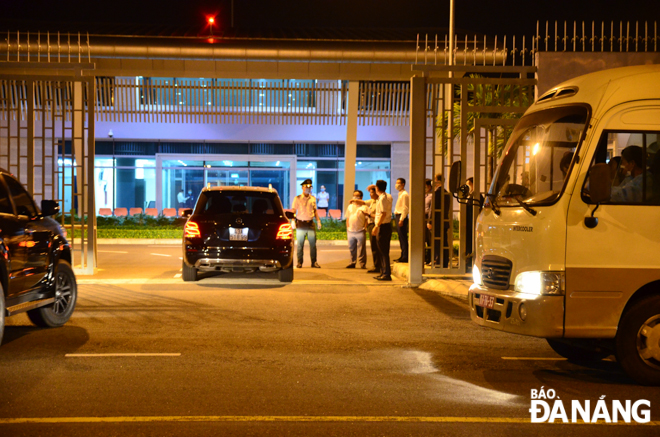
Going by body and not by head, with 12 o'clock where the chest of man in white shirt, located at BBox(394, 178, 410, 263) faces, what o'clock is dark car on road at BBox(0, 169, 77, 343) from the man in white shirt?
The dark car on road is roughly at 10 o'clock from the man in white shirt.

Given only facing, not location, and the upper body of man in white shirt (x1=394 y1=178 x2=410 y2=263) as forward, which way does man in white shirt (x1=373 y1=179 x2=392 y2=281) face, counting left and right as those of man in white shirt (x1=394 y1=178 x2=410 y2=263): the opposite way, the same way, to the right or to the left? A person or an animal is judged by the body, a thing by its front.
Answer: the same way

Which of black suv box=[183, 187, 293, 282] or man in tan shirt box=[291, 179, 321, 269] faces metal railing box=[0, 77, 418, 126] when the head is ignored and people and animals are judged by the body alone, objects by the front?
the black suv

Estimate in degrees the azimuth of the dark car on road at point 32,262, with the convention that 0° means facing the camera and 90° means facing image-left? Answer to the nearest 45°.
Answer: approximately 225°

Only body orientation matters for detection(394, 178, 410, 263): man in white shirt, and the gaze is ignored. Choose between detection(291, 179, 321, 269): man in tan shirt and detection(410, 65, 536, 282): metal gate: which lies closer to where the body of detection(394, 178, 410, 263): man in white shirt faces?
the man in tan shirt

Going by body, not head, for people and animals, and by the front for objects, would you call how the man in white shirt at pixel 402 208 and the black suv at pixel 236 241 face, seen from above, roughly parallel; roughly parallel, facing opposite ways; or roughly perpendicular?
roughly perpendicular

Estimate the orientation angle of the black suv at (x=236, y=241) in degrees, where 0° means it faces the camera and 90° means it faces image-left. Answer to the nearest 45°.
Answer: approximately 180°

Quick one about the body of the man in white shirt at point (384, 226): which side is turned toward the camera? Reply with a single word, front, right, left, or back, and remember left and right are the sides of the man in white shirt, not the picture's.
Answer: left

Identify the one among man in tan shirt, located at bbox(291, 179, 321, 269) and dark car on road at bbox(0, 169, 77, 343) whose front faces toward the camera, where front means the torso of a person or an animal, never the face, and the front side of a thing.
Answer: the man in tan shirt

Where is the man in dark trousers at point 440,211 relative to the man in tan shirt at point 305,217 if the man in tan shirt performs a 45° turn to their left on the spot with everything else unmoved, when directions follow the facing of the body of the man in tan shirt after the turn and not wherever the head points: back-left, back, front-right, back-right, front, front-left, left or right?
front

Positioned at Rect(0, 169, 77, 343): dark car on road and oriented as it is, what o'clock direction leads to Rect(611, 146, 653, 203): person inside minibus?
The person inside minibus is roughly at 3 o'clock from the dark car on road.

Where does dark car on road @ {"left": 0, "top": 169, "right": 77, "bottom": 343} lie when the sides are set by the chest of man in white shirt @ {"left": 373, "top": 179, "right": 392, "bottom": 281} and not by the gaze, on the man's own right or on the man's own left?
on the man's own left

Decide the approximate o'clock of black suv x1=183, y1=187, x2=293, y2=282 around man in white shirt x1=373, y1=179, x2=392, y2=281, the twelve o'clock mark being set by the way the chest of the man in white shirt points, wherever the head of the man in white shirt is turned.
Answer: The black suv is roughly at 11 o'clock from the man in white shirt.

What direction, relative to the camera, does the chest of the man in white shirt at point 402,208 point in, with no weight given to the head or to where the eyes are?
to the viewer's left

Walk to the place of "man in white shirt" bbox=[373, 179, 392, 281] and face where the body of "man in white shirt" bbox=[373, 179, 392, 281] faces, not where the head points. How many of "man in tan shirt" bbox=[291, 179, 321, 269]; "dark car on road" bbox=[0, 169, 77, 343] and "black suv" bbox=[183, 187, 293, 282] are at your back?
0

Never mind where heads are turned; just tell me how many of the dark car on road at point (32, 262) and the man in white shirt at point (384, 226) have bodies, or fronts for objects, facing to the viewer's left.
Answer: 1

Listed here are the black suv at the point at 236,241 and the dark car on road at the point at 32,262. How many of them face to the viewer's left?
0

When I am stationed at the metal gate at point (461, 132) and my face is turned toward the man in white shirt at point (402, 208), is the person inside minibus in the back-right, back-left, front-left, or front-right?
back-left
